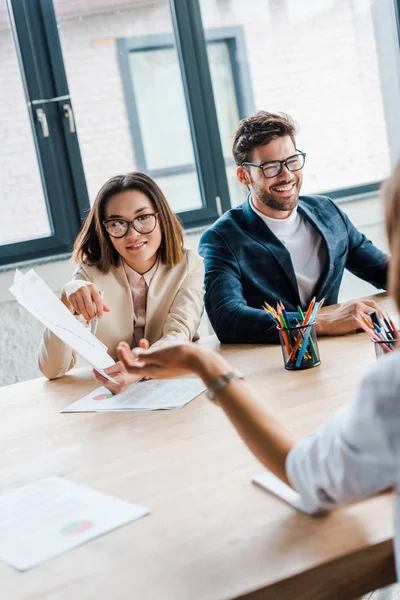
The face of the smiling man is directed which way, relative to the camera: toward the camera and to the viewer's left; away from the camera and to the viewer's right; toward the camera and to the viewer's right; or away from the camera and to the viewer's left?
toward the camera and to the viewer's right

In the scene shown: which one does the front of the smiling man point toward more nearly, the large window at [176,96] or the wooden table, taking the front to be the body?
the wooden table

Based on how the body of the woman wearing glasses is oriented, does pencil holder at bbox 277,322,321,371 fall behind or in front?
in front

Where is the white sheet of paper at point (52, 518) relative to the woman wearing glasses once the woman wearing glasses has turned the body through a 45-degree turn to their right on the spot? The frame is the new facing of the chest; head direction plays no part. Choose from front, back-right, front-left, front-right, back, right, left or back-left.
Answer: front-left

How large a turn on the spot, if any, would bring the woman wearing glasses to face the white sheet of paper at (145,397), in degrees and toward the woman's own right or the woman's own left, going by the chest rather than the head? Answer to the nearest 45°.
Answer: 0° — they already face it

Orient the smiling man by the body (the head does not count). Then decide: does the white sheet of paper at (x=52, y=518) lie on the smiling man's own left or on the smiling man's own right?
on the smiling man's own right

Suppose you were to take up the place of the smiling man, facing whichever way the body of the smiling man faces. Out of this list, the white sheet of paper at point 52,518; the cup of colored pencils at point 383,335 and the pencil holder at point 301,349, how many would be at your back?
0

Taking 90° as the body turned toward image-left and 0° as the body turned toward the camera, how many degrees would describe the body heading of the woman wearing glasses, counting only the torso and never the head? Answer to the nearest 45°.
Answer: approximately 0°

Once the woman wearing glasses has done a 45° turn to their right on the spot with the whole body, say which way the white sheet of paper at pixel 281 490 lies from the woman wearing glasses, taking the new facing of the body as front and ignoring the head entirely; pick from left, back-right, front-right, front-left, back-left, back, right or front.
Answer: front-left

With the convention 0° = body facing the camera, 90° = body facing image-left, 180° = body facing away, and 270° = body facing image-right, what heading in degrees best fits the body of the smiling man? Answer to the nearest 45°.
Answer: approximately 315°

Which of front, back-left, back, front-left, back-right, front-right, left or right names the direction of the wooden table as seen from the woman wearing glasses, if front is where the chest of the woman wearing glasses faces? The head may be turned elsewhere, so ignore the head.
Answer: front

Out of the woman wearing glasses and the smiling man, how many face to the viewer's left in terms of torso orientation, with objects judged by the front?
0

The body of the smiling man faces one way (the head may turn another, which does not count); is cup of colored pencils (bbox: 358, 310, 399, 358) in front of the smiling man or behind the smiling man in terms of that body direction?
in front

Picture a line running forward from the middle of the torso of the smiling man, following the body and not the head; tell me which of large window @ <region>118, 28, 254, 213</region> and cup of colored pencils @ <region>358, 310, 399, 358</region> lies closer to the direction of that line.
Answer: the cup of colored pencils

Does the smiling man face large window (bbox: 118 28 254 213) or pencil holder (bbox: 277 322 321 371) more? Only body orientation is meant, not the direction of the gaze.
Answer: the pencil holder
